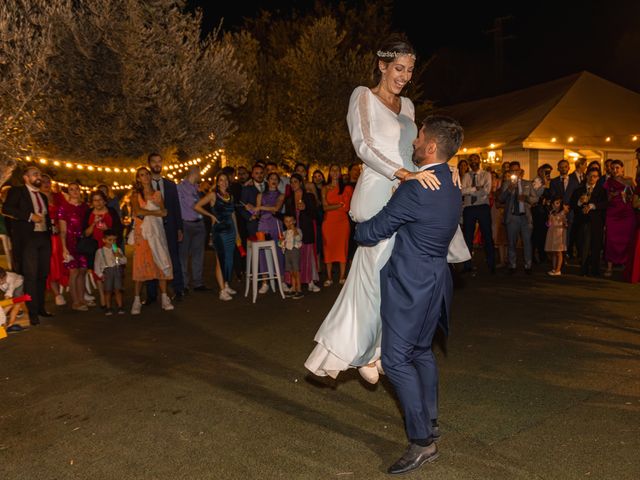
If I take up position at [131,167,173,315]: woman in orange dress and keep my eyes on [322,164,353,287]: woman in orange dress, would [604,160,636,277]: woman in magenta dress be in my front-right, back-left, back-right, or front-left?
front-right

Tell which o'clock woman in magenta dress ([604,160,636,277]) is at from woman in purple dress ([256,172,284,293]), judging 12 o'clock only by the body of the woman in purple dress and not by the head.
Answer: The woman in magenta dress is roughly at 9 o'clock from the woman in purple dress.

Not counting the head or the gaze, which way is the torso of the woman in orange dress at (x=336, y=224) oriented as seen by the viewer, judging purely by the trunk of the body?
toward the camera

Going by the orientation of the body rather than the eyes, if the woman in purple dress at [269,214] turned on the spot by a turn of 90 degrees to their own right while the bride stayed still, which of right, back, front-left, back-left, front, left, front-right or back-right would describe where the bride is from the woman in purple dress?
left

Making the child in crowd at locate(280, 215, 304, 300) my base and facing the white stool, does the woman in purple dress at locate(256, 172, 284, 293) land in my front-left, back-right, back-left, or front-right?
front-right

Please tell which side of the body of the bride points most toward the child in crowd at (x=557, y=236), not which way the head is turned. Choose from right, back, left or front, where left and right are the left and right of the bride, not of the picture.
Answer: left

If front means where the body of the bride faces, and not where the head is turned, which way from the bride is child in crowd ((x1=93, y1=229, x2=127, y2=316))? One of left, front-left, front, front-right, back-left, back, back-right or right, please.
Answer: back

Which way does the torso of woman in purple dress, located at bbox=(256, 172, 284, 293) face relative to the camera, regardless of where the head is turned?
toward the camera

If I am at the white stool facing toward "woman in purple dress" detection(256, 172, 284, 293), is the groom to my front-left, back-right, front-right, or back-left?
back-right

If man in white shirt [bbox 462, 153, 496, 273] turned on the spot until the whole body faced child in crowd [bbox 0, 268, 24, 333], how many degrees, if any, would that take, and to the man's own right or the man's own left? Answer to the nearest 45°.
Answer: approximately 45° to the man's own right

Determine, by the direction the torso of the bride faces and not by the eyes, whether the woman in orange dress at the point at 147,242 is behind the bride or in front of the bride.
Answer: behind

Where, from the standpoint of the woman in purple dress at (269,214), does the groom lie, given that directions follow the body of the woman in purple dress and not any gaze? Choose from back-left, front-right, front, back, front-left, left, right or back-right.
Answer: front

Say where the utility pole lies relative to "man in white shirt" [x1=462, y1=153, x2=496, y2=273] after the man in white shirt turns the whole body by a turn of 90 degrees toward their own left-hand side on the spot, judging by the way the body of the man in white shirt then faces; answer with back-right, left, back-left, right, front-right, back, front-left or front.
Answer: left

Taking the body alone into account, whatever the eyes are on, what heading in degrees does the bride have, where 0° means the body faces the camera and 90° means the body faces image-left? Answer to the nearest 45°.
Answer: approximately 315°

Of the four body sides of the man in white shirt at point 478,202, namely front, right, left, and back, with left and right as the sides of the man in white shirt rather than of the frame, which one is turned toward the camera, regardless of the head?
front

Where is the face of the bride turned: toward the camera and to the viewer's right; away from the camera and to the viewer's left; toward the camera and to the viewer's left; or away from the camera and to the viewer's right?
toward the camera and to the viewer's right
